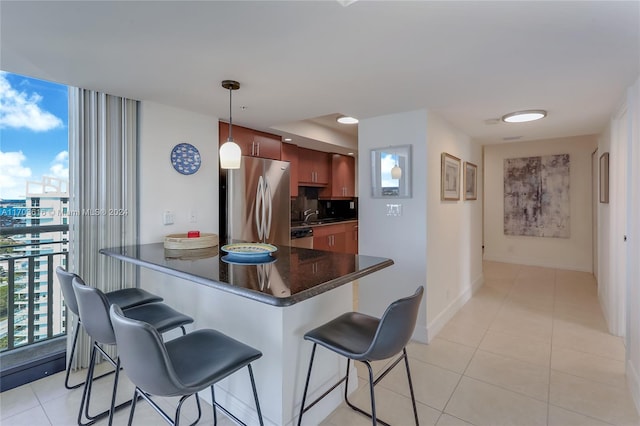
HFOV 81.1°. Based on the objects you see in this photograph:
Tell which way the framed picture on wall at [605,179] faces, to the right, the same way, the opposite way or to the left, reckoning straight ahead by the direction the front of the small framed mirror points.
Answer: to the right

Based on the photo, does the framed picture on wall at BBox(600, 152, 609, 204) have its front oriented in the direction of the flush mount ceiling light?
no

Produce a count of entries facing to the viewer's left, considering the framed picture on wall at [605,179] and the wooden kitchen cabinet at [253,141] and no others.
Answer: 1

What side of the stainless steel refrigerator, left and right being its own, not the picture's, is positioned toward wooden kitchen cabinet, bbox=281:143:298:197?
left

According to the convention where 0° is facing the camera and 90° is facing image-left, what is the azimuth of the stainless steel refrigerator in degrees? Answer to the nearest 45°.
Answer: approximately 315°

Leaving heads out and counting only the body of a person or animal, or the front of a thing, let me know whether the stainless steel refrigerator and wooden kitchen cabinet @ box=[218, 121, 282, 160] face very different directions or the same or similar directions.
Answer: same or similar directions

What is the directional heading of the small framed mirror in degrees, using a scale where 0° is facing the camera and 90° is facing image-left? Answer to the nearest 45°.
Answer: approximately 45°

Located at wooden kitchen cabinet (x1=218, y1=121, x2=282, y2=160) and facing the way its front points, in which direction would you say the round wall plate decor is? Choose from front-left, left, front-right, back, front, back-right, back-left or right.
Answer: right

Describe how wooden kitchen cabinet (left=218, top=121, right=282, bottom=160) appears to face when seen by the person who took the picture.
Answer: facing the viewer and to the right of the viewer

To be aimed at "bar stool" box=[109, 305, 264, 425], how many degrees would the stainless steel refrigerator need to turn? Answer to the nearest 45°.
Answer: approximately 45° to its right

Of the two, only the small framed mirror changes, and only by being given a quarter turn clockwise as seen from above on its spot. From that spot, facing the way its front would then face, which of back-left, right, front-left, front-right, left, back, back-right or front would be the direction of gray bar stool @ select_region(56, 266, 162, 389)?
left

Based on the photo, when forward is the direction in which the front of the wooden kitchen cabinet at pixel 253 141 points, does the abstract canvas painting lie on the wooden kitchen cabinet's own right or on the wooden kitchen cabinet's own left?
on the wooden kitchen cabinet's own left

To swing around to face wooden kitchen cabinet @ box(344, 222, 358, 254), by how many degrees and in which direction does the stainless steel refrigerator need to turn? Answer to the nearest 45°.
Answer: approximately 90° to its left

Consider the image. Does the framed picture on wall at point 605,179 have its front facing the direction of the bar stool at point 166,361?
no

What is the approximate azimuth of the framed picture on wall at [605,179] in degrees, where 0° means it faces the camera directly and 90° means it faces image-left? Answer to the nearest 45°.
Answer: approximately 90°

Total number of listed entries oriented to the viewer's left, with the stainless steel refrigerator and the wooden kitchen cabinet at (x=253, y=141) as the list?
0

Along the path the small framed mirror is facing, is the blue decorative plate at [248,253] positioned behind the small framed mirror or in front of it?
in front
